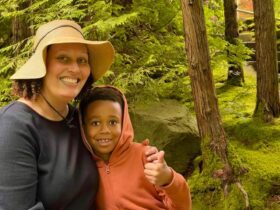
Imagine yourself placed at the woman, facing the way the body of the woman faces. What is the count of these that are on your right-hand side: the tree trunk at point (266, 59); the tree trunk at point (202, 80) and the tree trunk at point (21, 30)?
0

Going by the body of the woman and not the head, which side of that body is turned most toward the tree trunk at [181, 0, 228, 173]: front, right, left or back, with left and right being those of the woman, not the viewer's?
left

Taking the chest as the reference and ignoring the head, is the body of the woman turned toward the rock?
no

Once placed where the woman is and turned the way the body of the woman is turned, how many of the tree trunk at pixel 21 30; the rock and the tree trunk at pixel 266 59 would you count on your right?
0

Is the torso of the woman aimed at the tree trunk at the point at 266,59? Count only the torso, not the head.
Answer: no

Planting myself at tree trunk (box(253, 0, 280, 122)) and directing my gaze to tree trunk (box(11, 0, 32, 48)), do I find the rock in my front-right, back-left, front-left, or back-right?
front-left

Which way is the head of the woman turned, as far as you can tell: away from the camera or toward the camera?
toward the camera

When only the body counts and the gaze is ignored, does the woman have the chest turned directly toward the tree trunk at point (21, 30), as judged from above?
no

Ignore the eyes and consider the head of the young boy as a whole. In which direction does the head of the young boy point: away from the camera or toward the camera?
toward the camera

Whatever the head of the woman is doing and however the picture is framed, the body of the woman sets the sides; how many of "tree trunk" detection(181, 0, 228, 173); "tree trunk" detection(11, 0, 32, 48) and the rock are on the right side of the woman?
0

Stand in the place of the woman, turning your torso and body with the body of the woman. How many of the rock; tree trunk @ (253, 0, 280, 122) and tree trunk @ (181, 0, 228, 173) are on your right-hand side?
0

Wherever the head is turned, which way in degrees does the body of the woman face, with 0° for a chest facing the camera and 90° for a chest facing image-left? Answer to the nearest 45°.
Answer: approximately 315°
